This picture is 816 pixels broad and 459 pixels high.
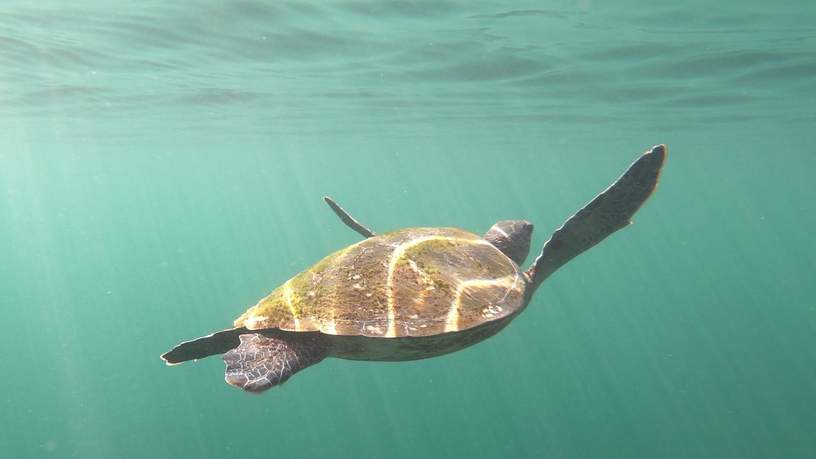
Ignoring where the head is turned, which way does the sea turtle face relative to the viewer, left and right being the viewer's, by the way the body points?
facing away from the viewer and to the right of the viewer
